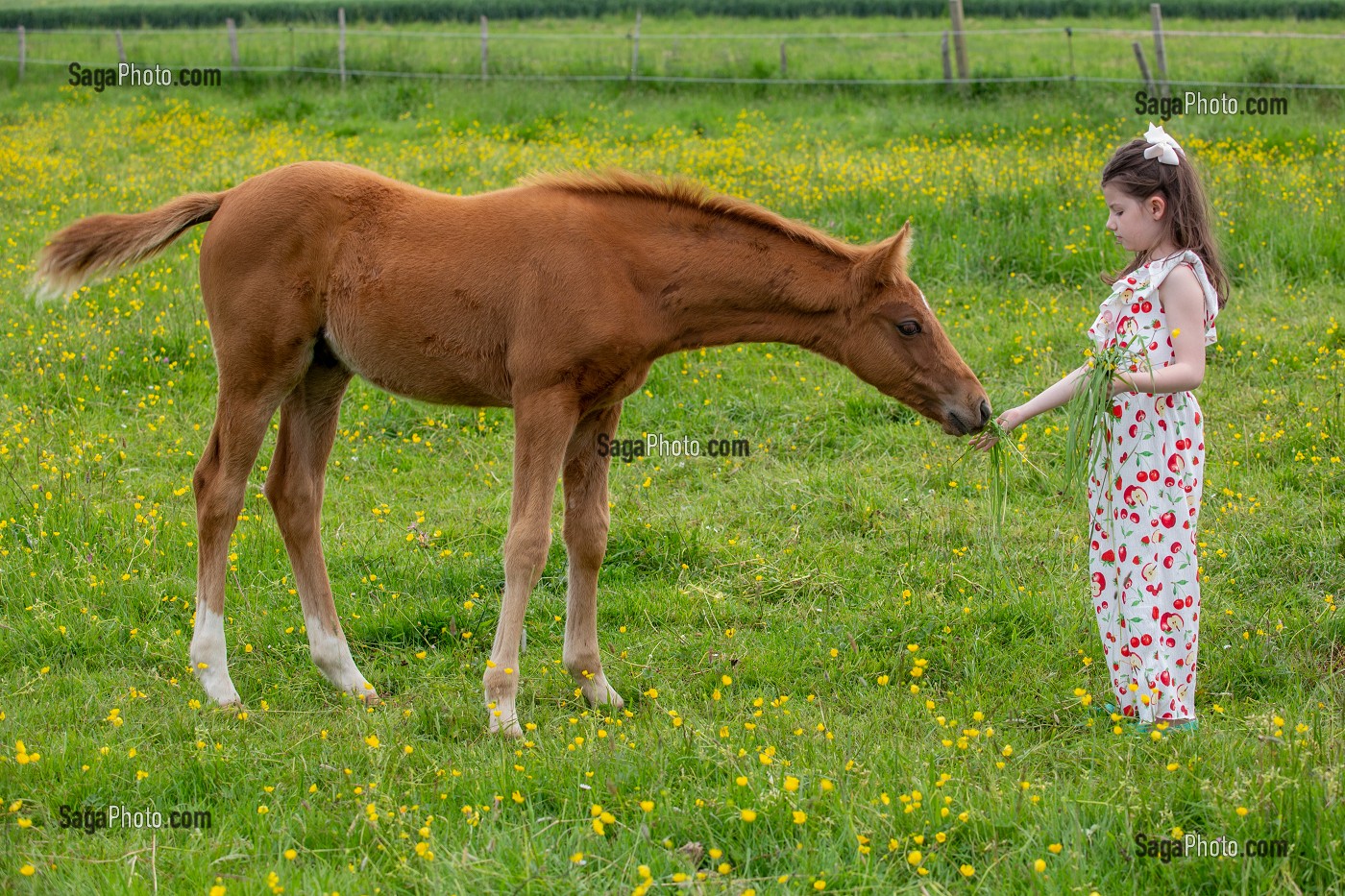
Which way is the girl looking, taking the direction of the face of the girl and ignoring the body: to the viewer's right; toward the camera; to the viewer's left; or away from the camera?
to the viewer's left

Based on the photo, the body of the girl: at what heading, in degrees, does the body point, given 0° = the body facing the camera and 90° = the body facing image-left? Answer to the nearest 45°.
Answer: approximately 90°

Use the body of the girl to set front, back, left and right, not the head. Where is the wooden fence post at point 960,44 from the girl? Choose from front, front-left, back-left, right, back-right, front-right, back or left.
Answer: right

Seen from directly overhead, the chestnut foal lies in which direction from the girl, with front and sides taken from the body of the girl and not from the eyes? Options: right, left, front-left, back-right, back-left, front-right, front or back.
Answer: front

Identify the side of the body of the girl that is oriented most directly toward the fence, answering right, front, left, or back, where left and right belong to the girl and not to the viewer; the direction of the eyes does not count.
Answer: right

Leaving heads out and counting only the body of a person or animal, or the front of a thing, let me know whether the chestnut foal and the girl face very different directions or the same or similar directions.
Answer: very different directions

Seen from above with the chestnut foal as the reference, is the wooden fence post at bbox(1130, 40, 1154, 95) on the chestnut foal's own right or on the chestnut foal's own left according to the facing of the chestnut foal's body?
on the chestnut foal's own left

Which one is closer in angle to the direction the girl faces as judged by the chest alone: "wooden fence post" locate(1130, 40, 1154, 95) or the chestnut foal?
the chestnut foal

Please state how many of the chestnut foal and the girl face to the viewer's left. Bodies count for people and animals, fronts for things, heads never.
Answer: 1

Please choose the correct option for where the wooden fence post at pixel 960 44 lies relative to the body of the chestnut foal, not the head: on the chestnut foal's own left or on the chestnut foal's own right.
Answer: on the chestnut foal's own left

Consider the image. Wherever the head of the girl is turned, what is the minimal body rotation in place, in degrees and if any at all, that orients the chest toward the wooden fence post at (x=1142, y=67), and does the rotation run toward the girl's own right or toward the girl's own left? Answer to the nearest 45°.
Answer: approximately 90° to the girl's own right

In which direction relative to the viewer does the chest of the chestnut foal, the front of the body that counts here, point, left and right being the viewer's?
facing to the right of the viewer

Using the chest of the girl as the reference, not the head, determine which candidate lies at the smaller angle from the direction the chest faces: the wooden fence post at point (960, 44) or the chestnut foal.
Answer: the chestnut foal
